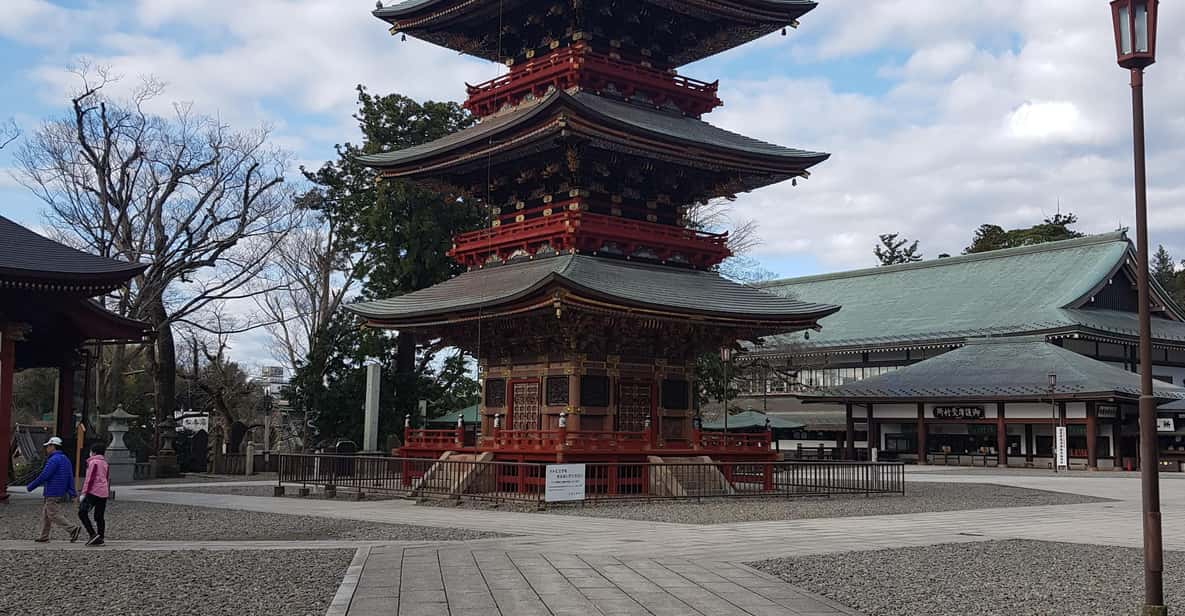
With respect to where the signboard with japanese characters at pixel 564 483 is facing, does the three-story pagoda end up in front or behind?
behind

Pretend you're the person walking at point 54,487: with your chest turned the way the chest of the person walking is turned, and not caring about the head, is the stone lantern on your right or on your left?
on your right

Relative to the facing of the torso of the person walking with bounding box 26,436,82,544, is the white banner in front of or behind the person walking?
behind

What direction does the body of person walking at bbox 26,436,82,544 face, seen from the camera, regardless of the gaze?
to the viewer's left

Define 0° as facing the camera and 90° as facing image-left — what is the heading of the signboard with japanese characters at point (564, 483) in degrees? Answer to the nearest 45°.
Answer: approximately 0°

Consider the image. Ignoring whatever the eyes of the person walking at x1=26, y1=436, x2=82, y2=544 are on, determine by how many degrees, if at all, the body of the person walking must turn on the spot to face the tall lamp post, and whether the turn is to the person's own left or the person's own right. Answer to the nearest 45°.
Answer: approximately 135° to the person's own left

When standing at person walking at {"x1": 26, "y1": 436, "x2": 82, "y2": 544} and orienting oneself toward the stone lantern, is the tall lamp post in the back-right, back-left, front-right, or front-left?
back-right

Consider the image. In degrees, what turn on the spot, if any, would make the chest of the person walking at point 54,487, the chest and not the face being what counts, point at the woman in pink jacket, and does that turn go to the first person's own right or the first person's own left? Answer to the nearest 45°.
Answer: approximately 135° to the first person's own left
